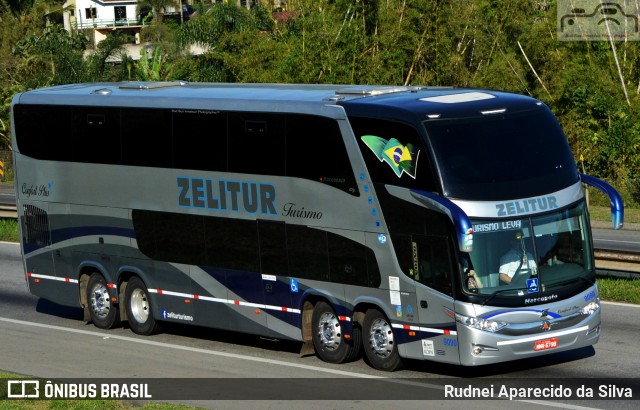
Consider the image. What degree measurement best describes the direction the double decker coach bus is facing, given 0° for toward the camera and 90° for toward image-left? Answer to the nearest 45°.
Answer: approximately 315°

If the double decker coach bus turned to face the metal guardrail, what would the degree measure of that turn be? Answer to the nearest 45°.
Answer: approximately 90° to its left
